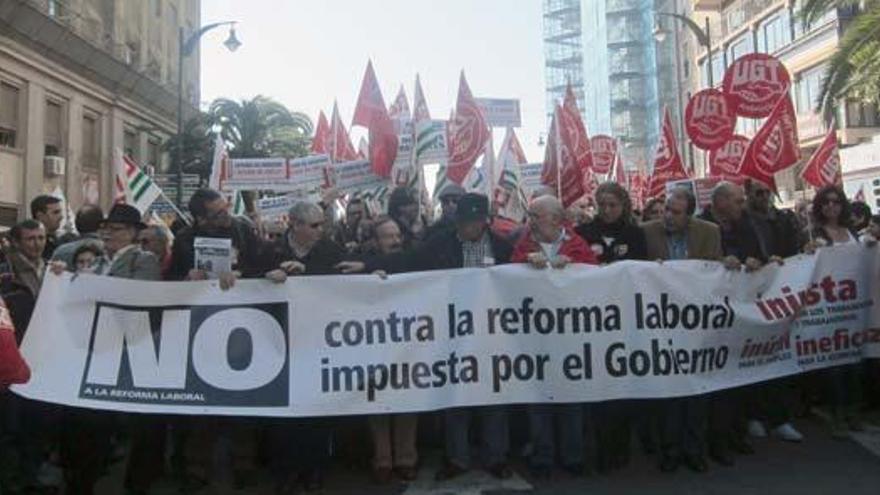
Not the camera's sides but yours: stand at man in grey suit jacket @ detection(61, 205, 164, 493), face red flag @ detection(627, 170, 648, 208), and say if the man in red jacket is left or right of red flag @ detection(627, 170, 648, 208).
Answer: right

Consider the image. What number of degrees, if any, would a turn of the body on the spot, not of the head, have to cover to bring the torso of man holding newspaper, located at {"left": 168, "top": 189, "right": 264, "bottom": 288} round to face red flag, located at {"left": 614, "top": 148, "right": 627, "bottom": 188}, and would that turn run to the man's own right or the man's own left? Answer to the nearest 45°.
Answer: approximately 135° to the man's own left

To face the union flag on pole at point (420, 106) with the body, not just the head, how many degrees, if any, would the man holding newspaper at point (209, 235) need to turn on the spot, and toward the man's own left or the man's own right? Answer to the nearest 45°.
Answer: approximately 135° to the man's own left
